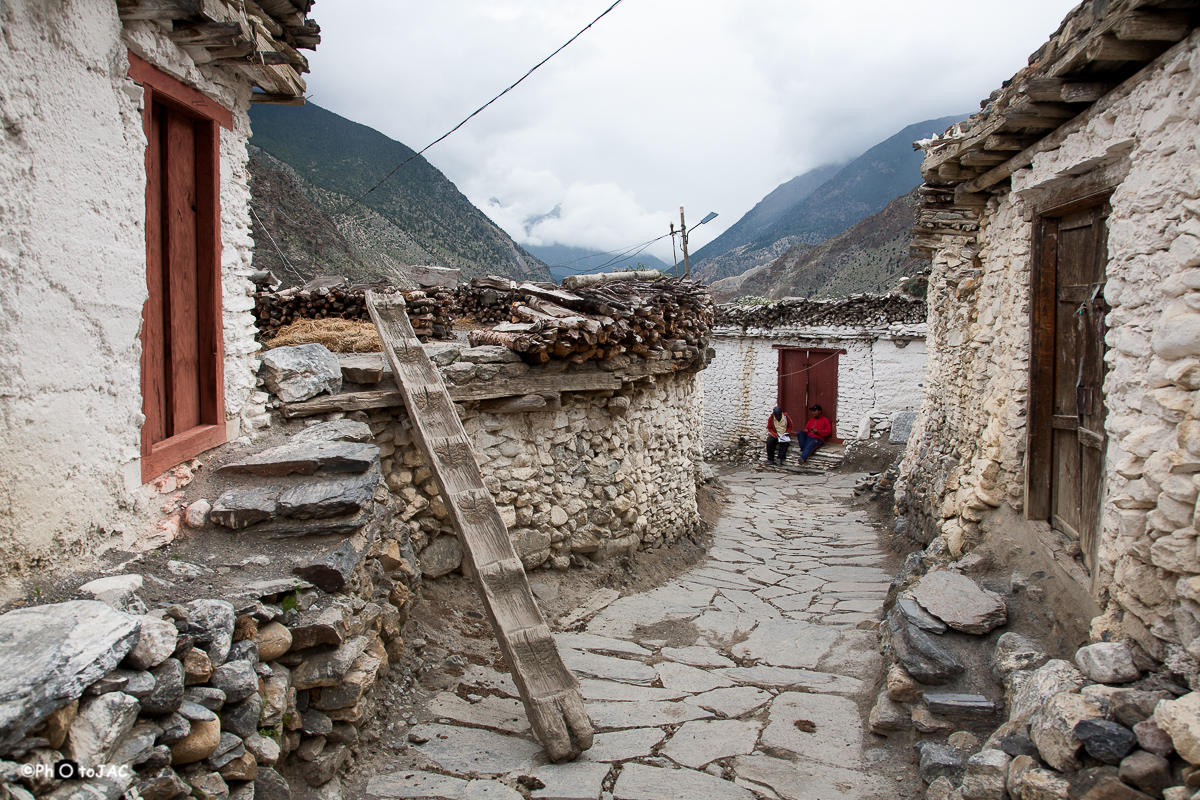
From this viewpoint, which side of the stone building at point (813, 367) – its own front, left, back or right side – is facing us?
front

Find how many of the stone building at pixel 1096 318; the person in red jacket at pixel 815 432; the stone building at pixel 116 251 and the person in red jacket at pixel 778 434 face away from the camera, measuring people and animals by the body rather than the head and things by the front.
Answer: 0

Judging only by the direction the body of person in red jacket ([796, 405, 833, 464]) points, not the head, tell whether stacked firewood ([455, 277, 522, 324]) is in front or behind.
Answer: in front

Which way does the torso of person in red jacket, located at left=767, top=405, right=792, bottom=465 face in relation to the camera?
toward the camera

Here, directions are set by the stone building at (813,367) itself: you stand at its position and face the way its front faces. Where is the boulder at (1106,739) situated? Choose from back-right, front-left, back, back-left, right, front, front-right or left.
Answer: front

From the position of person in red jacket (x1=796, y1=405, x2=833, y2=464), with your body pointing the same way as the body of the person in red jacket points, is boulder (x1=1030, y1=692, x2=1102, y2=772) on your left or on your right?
on your left

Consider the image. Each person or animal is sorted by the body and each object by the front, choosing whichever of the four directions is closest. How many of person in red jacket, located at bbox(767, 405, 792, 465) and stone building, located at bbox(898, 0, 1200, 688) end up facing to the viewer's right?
0

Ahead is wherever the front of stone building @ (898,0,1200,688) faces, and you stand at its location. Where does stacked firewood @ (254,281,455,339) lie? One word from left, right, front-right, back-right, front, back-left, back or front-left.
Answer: front-right

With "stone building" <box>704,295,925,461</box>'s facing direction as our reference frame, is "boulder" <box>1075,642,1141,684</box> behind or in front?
in front

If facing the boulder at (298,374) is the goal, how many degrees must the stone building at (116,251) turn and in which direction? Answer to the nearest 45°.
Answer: approximately 90° to its left

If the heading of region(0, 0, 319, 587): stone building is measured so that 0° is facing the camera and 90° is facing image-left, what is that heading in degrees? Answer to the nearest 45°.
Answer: approximately 315°

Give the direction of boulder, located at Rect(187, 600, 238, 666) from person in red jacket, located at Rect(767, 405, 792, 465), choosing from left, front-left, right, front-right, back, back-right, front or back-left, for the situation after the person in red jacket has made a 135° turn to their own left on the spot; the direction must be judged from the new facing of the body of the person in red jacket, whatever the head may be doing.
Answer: back-right

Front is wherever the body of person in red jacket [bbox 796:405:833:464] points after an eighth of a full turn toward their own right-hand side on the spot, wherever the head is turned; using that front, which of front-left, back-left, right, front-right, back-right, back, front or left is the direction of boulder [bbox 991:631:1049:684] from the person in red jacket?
left

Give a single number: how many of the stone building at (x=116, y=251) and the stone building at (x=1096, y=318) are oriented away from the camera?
0

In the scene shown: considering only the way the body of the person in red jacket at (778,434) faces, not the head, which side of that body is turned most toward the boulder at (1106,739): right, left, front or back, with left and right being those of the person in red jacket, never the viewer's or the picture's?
front

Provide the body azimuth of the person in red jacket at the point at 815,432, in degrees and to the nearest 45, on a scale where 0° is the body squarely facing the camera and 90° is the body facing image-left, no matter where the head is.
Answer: approximately 45°

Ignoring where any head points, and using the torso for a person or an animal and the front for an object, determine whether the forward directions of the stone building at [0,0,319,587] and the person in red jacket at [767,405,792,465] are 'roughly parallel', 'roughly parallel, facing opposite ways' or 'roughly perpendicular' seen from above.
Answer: roughly perpendicular
